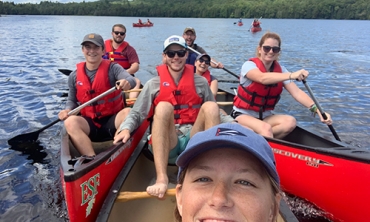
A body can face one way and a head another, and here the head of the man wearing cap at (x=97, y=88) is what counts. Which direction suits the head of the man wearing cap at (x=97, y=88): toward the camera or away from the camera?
toward the camera

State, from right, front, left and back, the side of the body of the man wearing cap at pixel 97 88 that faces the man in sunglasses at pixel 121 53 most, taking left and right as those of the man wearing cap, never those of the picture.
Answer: back

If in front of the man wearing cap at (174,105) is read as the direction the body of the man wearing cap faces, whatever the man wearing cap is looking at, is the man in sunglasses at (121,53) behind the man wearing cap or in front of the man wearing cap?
behind

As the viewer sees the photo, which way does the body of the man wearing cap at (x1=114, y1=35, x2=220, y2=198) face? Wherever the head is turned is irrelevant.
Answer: toward the camera

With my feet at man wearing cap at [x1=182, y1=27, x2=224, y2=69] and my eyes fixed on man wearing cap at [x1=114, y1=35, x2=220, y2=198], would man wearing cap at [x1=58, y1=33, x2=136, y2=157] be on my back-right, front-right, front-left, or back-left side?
front-right

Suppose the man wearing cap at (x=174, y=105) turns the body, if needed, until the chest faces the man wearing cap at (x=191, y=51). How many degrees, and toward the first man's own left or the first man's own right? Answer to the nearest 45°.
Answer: approximately 180°

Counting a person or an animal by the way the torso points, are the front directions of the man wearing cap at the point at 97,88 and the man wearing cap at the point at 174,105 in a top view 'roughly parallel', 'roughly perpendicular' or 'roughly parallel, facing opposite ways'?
roughly parallel

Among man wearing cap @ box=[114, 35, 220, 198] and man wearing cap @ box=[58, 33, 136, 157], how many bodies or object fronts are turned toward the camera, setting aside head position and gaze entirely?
2

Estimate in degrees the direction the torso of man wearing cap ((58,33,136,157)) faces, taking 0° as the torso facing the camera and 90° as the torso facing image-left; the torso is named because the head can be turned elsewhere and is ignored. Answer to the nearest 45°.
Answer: approximately 0°

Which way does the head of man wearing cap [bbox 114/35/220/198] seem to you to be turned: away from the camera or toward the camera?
toward the camera
